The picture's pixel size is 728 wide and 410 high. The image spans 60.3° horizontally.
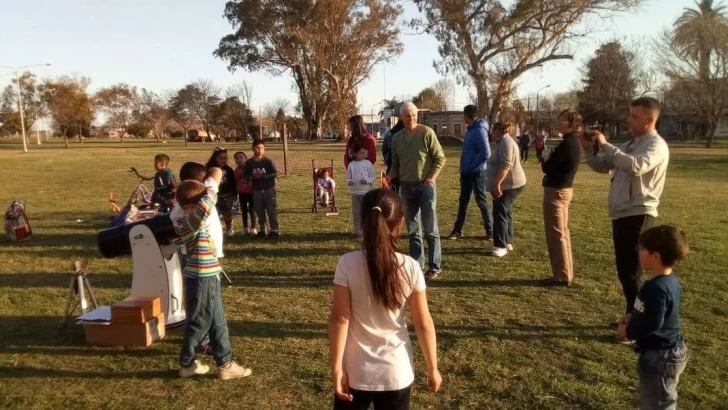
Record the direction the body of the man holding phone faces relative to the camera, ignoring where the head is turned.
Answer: to the viewer's left

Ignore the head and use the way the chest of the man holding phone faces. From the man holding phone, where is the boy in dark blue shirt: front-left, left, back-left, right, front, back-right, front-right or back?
left

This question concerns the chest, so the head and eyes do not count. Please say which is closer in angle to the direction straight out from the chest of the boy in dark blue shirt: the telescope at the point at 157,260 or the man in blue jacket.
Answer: the telescope

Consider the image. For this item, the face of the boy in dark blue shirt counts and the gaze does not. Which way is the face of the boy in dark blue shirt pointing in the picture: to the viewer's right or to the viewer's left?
to the viewer's left

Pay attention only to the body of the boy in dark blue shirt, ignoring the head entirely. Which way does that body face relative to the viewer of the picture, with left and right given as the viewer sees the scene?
facing to the left of the viewer

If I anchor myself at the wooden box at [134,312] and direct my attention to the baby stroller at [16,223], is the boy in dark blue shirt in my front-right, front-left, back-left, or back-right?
back-right

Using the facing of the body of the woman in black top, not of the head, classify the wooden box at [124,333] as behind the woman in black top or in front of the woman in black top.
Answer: in front

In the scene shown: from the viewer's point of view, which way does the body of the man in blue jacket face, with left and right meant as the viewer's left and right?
facing to the left of the viewer

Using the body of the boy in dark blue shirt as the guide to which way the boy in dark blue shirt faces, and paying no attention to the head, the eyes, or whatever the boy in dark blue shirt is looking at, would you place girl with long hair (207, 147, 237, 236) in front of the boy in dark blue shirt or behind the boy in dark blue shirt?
in front

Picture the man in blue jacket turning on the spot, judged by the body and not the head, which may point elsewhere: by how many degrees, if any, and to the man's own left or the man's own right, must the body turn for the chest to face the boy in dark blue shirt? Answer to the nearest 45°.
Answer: approximately 90° to the man's own left

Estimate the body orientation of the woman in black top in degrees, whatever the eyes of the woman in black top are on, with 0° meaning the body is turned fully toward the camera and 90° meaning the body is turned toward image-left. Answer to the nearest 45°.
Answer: approximately 90°
